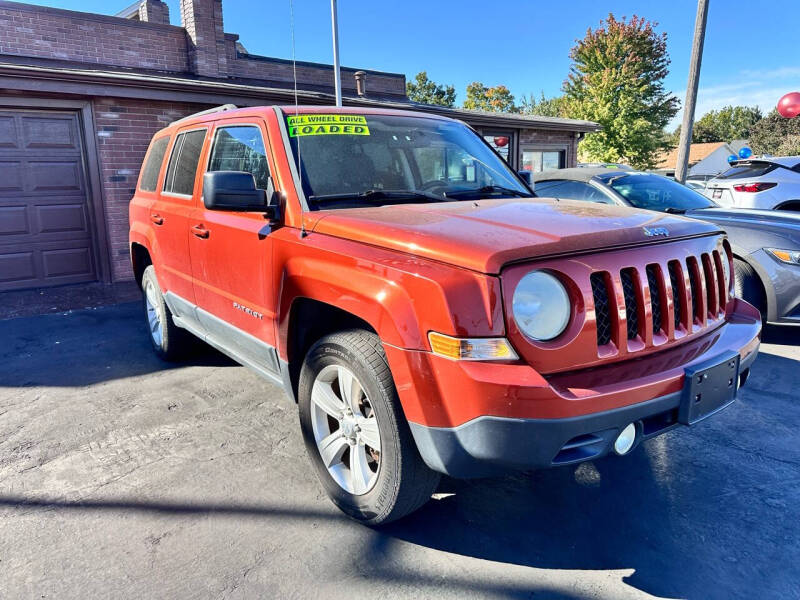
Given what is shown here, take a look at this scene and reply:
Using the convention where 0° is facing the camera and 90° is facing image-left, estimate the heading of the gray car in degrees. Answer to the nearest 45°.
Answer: approximately 315°

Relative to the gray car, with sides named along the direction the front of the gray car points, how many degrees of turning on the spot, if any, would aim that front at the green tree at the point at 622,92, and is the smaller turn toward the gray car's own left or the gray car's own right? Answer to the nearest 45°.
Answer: approximately 135° to the gray car's own left

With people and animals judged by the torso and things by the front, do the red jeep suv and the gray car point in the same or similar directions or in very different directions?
same or similar directions

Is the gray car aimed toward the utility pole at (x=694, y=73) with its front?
no

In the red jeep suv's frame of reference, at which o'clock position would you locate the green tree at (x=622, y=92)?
The green tree is roughly at 8 o'clock from the red jeep suv.

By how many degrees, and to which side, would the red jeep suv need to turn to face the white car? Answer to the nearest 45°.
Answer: approximately 90° to its left

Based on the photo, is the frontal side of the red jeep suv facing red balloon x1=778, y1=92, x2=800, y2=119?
no

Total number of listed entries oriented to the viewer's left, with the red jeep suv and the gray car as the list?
0

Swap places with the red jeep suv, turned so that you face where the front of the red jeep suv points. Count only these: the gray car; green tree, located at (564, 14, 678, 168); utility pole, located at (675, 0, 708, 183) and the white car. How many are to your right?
0

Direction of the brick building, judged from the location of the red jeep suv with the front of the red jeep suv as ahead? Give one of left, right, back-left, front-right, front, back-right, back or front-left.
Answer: back

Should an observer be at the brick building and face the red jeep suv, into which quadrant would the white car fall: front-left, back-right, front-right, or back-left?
front-left

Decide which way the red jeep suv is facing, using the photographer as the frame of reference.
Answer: facing the viewer and to the right of the viewer

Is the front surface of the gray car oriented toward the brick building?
no

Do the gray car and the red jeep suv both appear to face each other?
no

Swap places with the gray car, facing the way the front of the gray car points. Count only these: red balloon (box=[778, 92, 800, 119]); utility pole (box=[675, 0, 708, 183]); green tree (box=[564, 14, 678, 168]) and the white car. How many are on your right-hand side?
0

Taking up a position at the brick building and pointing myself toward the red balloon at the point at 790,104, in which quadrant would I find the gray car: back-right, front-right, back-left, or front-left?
front-right
